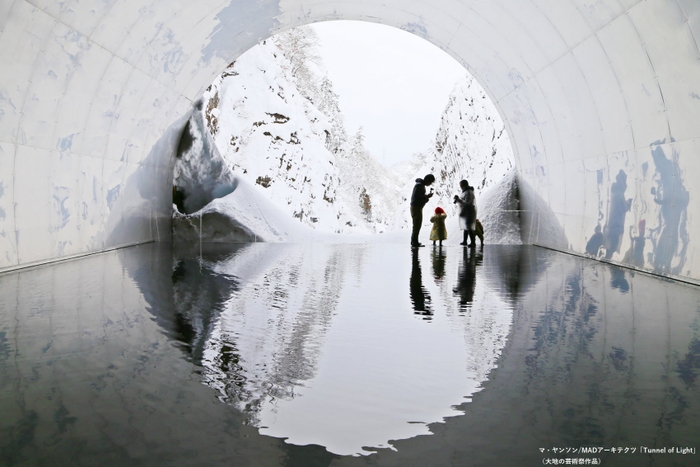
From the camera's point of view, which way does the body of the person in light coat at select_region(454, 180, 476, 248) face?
to the viewer's left

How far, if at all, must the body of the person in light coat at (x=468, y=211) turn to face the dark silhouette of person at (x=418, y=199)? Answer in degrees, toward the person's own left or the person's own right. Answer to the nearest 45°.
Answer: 0° — they already face them

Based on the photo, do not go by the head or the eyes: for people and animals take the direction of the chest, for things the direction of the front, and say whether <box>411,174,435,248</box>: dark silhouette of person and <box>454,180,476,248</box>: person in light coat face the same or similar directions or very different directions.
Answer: very different directions

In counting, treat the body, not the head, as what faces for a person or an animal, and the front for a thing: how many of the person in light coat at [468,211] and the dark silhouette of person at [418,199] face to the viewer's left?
1

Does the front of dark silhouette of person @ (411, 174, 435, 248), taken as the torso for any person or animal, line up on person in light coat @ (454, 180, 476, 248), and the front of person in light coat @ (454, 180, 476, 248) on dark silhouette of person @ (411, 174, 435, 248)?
yes

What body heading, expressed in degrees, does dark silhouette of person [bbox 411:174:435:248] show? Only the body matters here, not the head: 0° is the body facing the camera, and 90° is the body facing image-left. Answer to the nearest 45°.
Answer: approximately 270°
